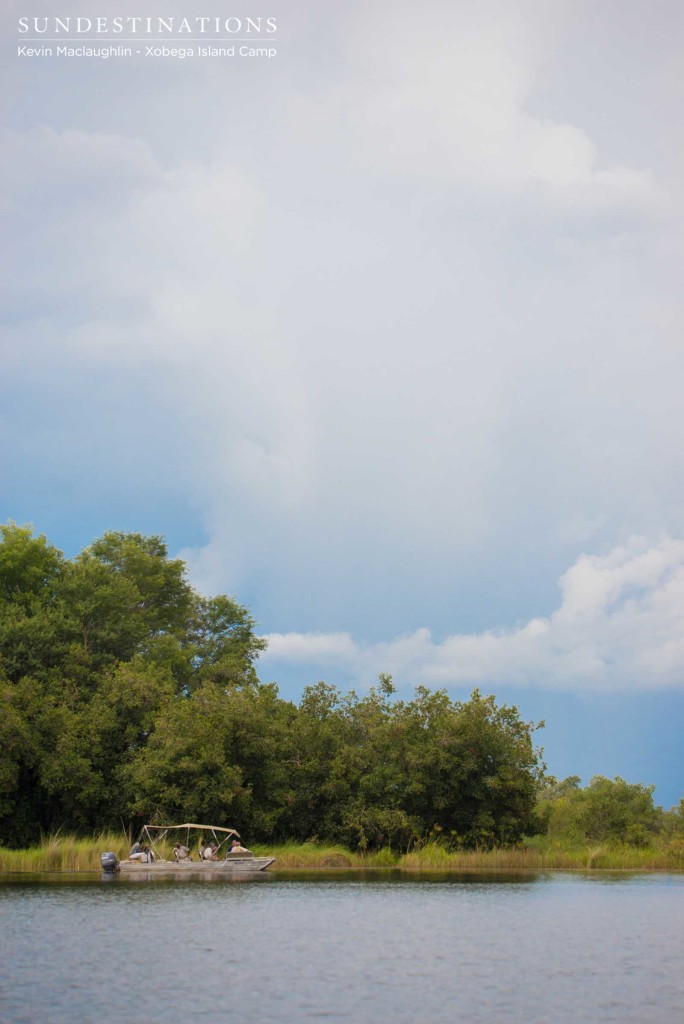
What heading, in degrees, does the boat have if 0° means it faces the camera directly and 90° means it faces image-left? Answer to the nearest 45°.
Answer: approximately 270°
